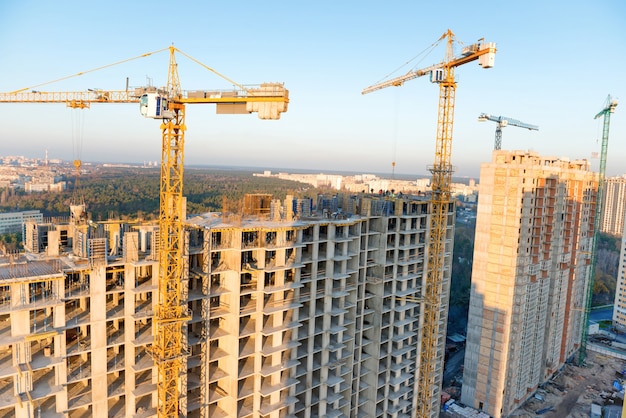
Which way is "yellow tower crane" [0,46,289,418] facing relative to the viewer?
to the viewer's left

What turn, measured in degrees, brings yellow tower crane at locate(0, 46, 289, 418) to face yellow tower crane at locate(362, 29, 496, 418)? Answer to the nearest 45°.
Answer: approximately 180°
